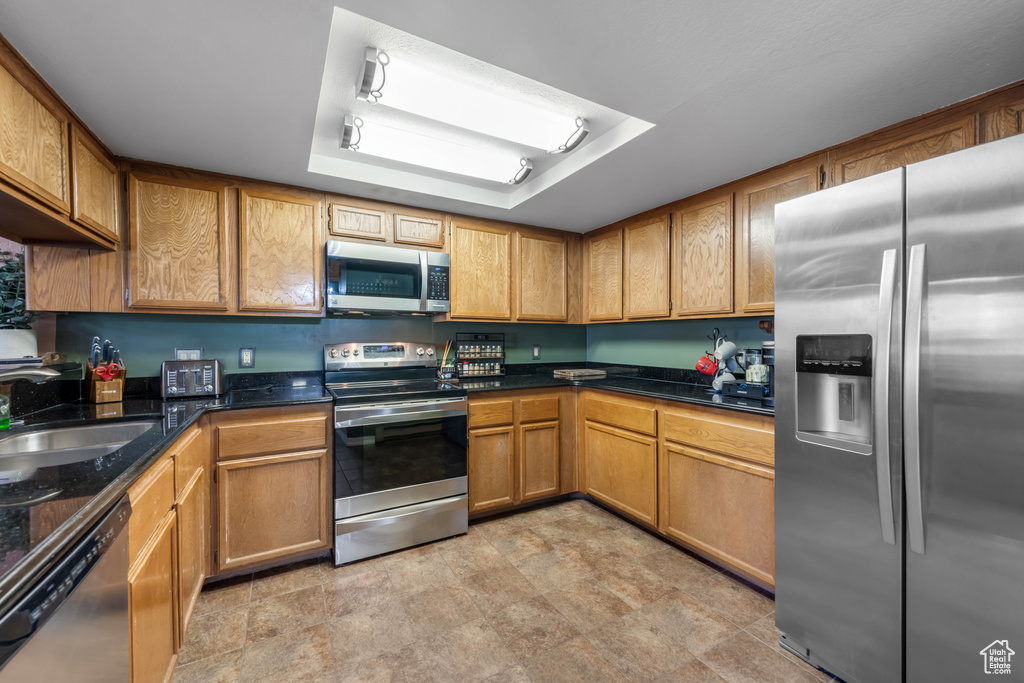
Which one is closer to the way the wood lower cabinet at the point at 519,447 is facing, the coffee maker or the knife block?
the coffee maker

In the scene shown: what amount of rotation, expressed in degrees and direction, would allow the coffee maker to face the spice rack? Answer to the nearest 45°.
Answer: approximately 45° to its right

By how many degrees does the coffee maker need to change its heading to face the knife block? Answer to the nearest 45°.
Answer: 0° — it already faces it

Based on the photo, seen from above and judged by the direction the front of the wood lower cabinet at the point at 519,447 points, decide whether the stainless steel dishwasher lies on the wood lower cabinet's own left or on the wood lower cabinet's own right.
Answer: on the wood lower cabinet's own right

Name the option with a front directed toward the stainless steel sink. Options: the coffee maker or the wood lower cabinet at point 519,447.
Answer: the coffee maker

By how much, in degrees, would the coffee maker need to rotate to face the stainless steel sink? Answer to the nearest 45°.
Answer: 0° — it already faces it

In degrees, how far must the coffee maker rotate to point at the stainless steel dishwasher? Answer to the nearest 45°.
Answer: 0° — it already faces it
